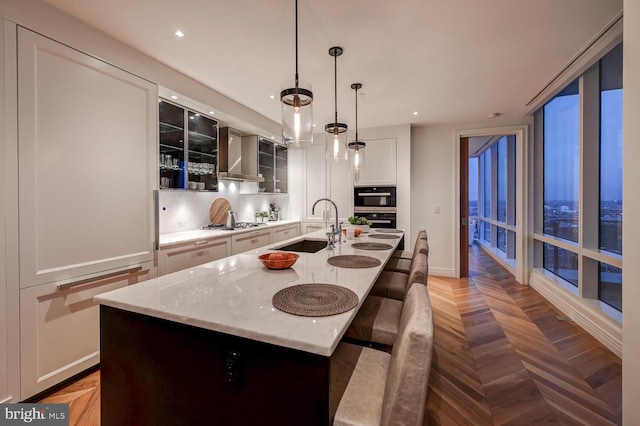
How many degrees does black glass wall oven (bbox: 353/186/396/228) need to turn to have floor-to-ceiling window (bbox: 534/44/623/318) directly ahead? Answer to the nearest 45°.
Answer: approximately 45° to its left

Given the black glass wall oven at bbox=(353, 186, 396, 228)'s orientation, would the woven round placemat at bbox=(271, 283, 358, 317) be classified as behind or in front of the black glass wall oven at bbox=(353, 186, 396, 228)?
in front

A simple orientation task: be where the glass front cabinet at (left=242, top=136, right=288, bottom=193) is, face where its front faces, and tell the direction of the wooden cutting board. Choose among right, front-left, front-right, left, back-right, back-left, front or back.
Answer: right

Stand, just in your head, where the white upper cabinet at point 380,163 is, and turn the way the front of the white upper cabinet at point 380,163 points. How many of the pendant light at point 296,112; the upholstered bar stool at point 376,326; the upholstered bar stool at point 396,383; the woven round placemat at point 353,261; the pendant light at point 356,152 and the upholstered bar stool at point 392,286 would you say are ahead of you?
6

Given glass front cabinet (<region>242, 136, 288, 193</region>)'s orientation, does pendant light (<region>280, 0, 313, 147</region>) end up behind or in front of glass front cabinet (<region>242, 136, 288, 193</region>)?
in front

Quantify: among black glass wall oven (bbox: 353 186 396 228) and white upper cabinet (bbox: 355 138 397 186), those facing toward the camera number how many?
2

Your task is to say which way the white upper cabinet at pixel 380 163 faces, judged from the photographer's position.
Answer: facing the viewer

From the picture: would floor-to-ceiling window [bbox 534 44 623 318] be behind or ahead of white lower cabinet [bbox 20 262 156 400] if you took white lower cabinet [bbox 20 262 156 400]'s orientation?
ahead

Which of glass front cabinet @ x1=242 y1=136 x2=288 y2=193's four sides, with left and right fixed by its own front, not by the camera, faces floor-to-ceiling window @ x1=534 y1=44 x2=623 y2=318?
front

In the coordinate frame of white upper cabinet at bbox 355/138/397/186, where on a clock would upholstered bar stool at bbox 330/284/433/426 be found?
The upholstered bar stool is roughly at 12 o'clock from the white upper cabinet.

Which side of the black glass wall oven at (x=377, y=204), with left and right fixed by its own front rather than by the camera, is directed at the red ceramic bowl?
front

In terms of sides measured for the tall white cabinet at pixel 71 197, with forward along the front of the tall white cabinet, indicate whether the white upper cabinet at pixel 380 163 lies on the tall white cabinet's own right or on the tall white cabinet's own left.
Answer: on the tall white cabinet's own left

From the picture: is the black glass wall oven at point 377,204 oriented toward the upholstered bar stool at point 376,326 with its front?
yes

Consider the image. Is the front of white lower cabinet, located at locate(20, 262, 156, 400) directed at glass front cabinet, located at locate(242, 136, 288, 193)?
no
